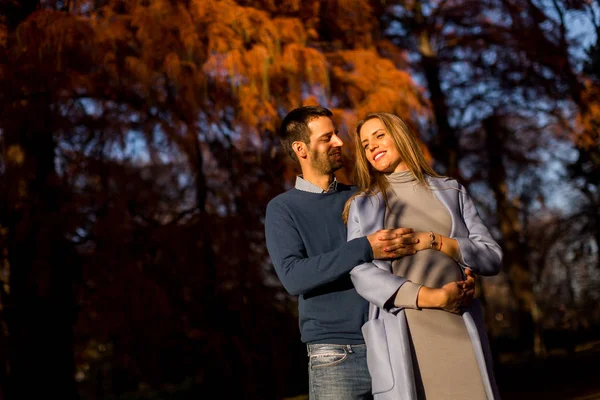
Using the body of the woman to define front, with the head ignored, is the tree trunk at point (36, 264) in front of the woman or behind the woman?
behind

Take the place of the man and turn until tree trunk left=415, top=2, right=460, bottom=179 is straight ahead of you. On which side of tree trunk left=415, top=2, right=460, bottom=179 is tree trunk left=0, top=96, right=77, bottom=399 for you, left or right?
left

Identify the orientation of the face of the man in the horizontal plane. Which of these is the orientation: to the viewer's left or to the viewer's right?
to the viewer's right

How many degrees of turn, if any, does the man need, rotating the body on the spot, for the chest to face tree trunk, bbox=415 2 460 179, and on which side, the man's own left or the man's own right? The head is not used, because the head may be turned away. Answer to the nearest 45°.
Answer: approximately 135° to the man's own left

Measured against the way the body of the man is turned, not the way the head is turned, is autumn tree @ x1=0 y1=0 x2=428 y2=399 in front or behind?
behind

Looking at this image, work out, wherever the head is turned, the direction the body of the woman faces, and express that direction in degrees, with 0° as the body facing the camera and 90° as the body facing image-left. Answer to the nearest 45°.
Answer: approximately 0°

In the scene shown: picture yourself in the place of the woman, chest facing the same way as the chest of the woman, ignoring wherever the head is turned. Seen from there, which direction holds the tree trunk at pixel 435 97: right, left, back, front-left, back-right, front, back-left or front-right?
back
